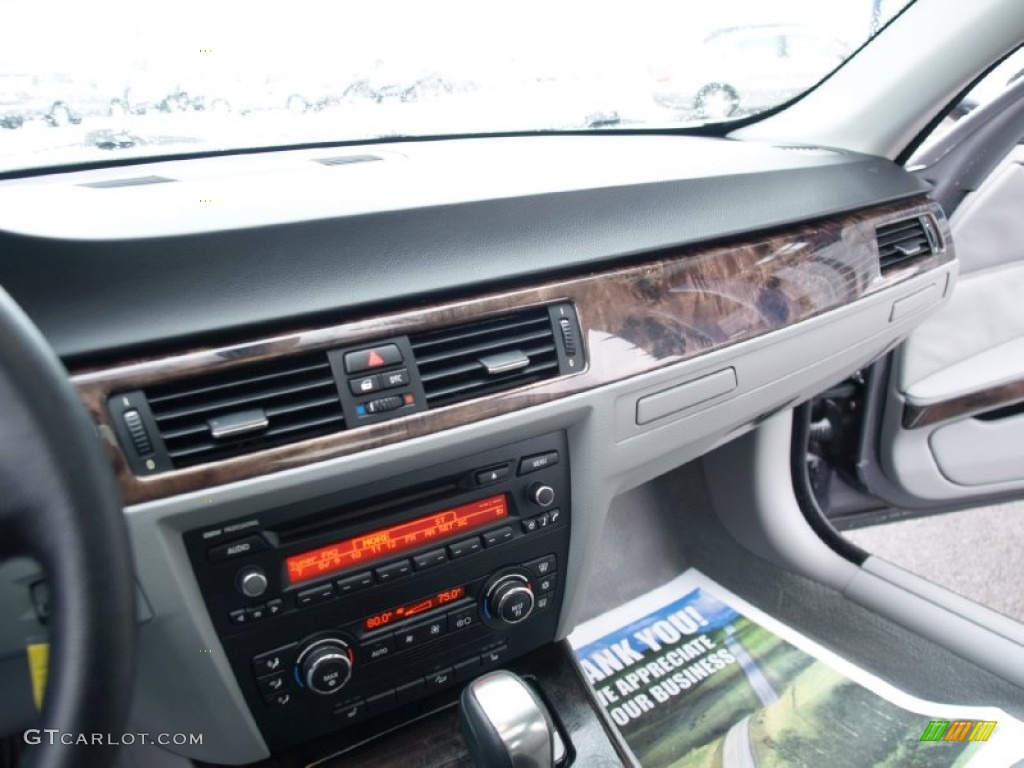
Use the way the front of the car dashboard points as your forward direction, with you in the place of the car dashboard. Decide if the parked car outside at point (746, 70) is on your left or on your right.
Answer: on your left
